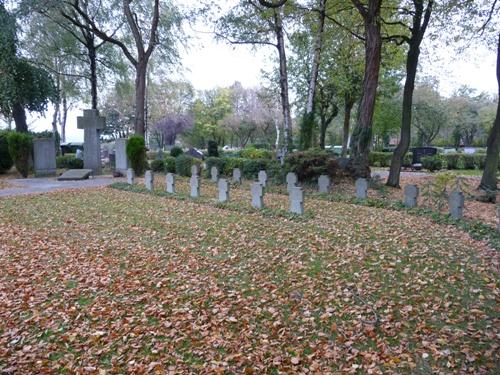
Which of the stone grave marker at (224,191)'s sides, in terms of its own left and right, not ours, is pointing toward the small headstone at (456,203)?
left

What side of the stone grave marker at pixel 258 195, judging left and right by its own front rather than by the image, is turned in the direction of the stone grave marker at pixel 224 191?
right

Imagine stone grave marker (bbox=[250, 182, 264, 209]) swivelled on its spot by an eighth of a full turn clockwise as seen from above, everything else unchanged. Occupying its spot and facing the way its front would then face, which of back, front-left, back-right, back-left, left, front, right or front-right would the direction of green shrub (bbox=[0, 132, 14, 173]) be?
front-right

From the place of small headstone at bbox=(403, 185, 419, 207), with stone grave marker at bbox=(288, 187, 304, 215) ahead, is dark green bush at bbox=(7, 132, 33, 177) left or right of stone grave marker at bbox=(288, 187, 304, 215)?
right

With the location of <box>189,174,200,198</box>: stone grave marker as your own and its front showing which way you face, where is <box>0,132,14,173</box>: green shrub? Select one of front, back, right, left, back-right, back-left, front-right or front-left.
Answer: right

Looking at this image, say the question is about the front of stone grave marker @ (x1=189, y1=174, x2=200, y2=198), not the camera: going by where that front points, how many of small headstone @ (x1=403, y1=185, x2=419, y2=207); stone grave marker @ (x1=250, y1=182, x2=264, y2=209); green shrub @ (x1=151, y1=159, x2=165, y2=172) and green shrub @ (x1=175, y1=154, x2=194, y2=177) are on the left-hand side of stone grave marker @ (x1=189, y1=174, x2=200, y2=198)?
2

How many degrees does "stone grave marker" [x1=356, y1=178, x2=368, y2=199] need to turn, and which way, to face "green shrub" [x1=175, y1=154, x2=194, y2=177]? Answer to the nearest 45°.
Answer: approximately 135° to its right

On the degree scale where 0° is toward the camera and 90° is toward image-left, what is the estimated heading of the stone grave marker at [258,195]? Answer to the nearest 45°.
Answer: approximately 45°

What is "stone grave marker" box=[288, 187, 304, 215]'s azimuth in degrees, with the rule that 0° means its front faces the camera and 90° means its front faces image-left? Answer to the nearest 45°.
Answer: approximately 45°
